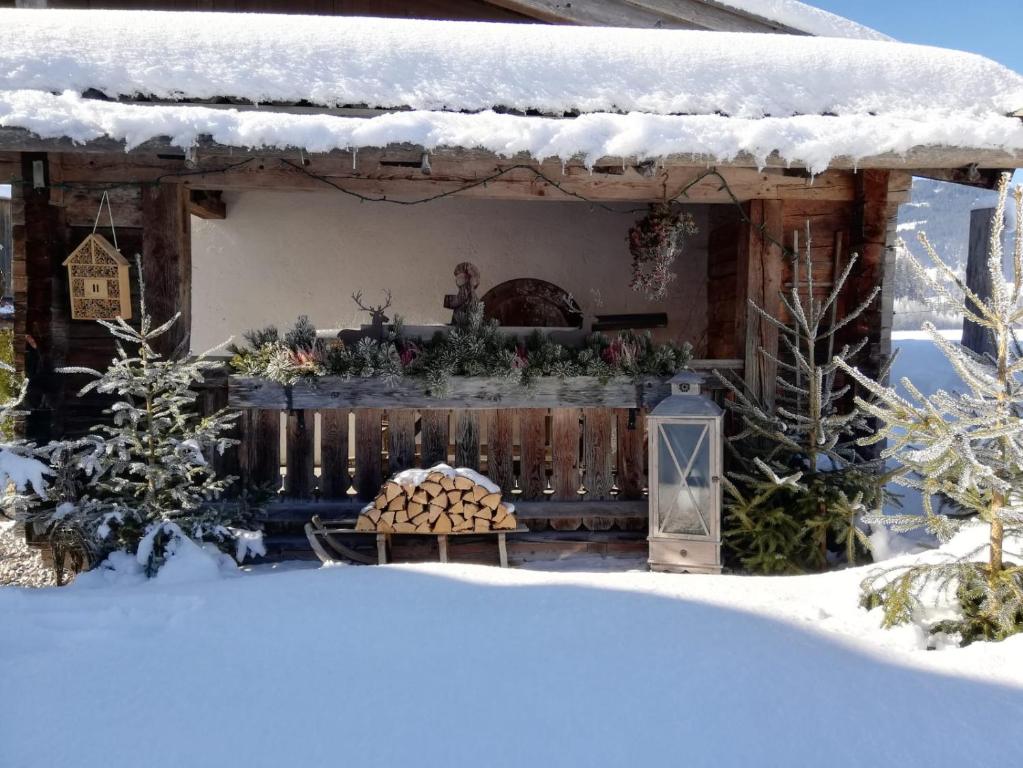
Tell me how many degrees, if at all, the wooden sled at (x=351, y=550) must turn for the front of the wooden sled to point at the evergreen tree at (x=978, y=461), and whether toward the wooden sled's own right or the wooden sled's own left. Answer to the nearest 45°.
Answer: approximately 135° to the wooden sled's own left

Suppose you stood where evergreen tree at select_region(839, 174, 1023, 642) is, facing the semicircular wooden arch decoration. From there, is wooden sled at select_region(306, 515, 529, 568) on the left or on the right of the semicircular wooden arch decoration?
left

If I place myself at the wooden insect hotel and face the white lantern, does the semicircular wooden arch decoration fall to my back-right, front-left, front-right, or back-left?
front-left

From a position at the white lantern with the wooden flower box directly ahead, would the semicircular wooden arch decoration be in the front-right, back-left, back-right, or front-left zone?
front-right

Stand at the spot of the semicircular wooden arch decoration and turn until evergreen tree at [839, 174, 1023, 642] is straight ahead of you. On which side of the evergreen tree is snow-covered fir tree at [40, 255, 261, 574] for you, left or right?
right

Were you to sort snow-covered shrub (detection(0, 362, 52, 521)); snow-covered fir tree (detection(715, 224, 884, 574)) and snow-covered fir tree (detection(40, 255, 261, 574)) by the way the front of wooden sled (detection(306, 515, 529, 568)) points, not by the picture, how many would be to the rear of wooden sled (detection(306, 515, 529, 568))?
1

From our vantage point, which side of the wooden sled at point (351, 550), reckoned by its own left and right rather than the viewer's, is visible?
left

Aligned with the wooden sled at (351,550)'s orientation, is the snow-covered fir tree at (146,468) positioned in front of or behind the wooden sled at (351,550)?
in front

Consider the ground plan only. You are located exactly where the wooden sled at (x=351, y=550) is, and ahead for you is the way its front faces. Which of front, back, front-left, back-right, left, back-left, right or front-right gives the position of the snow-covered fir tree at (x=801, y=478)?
back

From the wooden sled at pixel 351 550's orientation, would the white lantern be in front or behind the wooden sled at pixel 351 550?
behind
